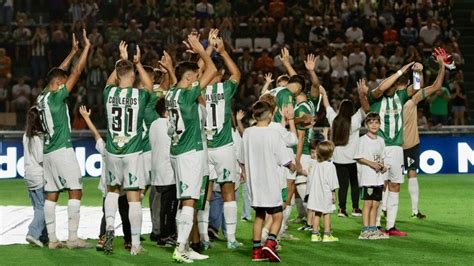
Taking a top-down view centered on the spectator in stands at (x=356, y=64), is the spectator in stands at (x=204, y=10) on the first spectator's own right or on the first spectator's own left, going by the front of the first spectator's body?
on the first spectator's own right

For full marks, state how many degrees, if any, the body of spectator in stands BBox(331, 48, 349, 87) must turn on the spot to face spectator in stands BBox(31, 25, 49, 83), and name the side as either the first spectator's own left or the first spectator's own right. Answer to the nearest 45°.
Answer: approximately 90° to the first spectator's own right

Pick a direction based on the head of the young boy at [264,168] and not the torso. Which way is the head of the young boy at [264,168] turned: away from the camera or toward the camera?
away from the camera

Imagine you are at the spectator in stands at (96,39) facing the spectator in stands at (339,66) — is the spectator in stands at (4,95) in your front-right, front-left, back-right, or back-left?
back-right

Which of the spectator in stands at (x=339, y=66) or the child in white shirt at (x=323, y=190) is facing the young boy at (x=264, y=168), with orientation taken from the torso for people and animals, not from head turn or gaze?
the spectator in stands

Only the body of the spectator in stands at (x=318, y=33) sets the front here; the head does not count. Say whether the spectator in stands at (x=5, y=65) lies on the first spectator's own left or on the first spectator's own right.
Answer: on the first spectator's own right

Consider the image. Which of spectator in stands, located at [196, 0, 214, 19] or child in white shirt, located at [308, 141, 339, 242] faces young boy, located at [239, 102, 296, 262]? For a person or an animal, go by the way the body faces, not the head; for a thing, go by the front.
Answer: the spectator in stands
